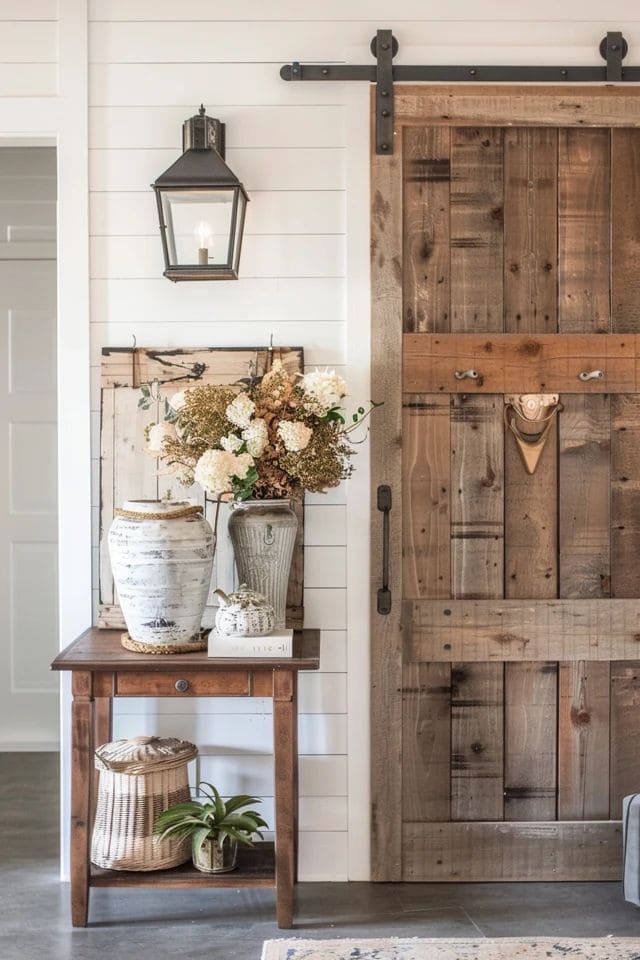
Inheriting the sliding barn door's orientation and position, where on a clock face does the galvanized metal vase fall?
The galvanized metal vase is roughly at 2 o'clock from the sliding barn door.

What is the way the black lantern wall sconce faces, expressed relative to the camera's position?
facing the viewer

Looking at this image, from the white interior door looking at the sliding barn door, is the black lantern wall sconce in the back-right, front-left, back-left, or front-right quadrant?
front-right

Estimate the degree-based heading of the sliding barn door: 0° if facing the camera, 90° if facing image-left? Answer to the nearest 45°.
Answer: approximately 0°

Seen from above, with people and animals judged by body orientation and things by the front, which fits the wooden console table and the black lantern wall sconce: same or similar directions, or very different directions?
same or similar directions

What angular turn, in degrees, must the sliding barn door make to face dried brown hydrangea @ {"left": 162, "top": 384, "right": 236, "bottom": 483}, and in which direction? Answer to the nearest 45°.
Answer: approximately 45° to its right

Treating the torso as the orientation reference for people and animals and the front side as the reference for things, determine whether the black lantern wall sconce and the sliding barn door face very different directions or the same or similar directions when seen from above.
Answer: same or similar directions

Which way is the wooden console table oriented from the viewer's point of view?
toward the camera
